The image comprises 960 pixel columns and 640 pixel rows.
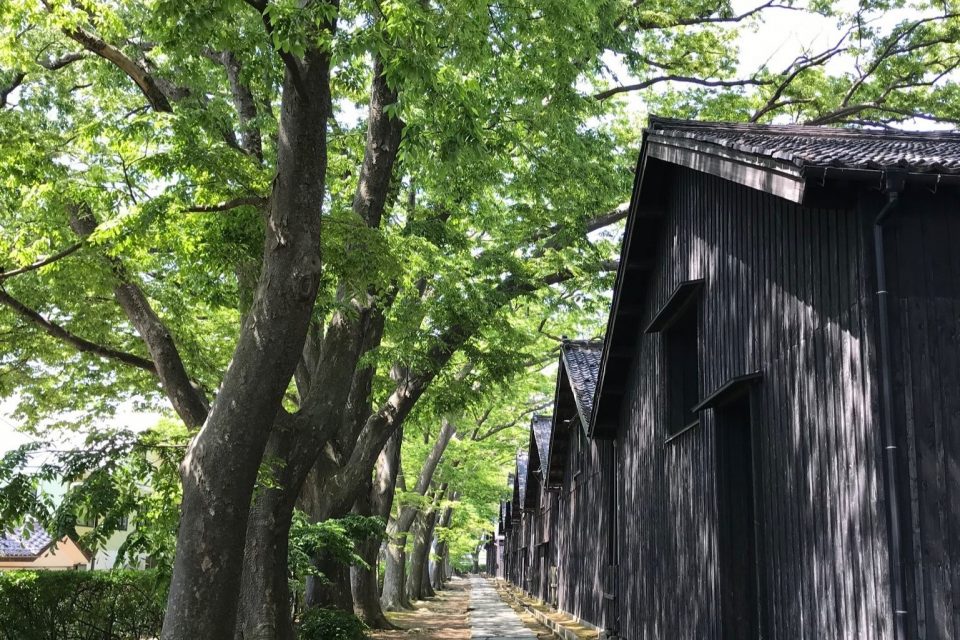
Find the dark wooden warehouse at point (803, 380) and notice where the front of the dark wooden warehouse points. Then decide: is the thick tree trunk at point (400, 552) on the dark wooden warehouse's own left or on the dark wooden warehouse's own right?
on the dark wooden warehouse's own right

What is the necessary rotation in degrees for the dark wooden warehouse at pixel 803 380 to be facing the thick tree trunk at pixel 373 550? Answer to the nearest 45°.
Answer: approximately 90° to its right

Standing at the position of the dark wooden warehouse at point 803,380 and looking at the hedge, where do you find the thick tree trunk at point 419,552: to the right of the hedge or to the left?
right

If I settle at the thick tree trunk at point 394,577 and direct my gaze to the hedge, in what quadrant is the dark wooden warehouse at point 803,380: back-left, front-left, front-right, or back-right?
front-left

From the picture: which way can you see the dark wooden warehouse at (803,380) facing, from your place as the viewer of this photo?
facing the viewer and to the left of the viewer

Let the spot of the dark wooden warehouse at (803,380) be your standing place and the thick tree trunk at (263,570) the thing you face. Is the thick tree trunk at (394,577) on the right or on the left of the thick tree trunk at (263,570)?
right

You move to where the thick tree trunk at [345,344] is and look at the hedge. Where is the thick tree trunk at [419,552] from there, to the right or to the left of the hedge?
right

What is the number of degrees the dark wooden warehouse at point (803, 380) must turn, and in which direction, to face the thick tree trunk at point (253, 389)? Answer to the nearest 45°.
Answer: approximately 45° to its right
